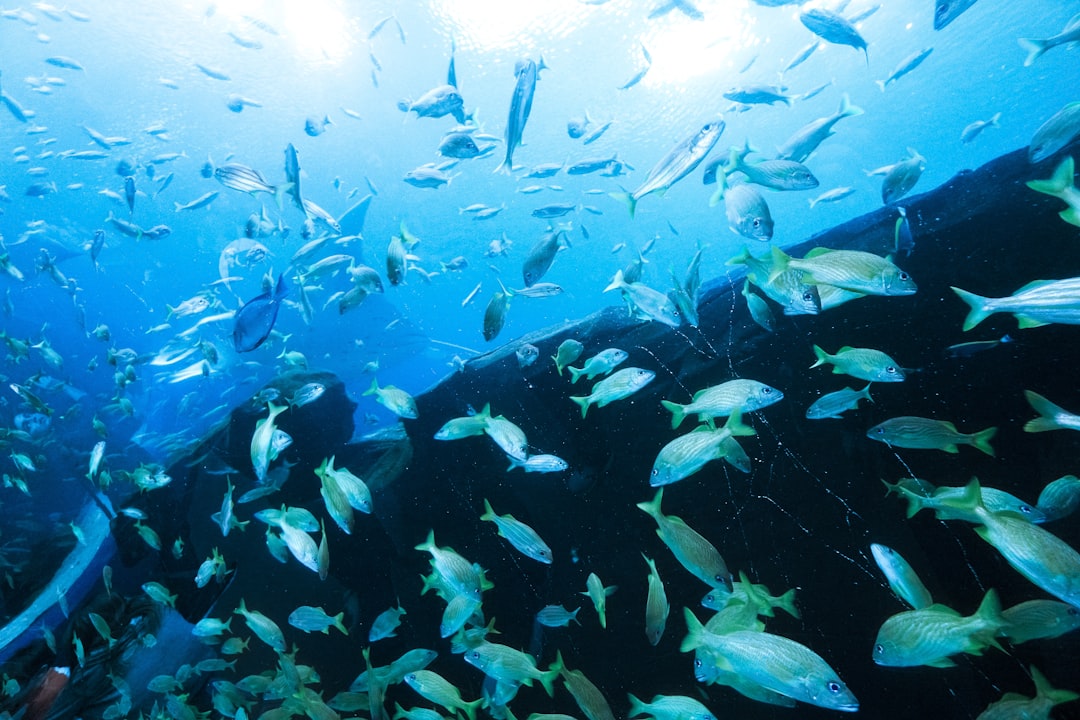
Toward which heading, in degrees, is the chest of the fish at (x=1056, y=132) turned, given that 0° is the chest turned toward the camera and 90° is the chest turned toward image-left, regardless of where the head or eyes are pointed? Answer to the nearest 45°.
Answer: approximately 90°

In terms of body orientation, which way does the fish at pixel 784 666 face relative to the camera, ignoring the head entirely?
to the viewer's right

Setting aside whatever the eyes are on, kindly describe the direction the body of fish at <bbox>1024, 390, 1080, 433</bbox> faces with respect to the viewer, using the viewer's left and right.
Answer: facing to the right of the viewer

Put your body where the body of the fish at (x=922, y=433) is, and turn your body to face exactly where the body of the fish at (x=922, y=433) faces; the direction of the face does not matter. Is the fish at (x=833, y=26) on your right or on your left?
on your right

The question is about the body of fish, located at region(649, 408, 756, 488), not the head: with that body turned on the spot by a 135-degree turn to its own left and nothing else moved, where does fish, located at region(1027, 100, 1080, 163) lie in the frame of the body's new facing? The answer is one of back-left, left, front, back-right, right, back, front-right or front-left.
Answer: left

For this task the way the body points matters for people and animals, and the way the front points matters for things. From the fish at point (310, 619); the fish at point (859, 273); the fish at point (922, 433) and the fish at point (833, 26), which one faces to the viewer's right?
the fish at point (859, 273)

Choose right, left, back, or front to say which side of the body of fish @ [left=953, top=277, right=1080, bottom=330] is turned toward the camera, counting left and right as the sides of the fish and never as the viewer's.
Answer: right

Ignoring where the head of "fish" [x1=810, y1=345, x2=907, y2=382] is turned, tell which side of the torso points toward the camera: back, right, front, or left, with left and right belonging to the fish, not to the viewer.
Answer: right

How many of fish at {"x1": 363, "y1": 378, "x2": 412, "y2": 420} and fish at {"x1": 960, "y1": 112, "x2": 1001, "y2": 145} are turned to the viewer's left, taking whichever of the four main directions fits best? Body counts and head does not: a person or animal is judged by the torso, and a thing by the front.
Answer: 1

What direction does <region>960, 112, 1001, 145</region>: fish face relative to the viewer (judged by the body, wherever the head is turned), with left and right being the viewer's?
facing to the left of the viewer

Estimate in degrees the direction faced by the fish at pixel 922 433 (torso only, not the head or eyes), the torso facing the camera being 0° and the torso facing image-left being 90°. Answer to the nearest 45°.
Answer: approximately 90°

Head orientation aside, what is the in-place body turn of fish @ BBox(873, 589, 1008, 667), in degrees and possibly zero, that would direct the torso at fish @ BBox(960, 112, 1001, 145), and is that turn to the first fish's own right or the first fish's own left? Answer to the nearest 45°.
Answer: approximately 90° to the first fish's own right
